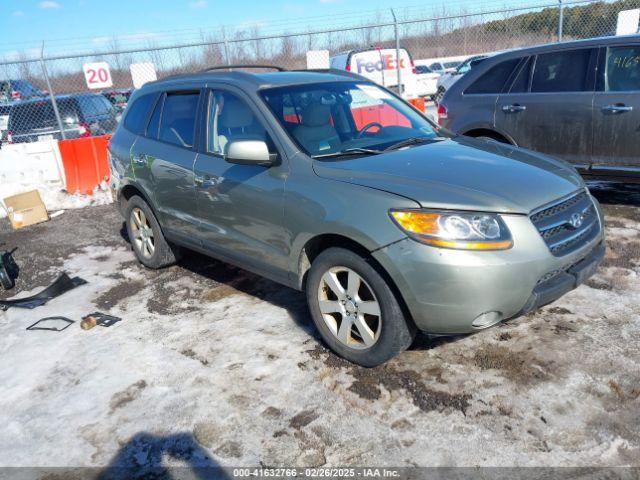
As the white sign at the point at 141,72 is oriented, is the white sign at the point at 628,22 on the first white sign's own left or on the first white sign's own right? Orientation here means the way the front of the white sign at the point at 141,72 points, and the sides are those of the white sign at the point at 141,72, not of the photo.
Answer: on the first white sign's own left

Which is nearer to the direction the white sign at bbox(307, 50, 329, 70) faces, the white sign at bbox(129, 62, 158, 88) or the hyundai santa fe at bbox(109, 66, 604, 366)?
the hyundai santa fe

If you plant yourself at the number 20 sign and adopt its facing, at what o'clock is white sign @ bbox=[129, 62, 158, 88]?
The white sign is roughly at 10 o'clock from the number 20 sign.

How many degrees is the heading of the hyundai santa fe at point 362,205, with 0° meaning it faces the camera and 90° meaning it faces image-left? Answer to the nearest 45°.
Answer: approximately 315°

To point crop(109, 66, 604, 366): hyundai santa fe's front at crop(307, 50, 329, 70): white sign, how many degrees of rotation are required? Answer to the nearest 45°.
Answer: approximately 135° to its left

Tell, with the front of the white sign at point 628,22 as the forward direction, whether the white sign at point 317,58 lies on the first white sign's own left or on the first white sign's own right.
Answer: on the first white sign's own right

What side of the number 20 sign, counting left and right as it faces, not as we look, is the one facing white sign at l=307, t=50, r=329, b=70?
left

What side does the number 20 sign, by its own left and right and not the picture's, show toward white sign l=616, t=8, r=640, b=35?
left

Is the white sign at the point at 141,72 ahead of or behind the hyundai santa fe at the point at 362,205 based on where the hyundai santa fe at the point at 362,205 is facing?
behind

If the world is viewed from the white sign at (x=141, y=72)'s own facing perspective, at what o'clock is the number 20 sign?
The number 20 sign is roughly at 4 o'clock from the white sign.
